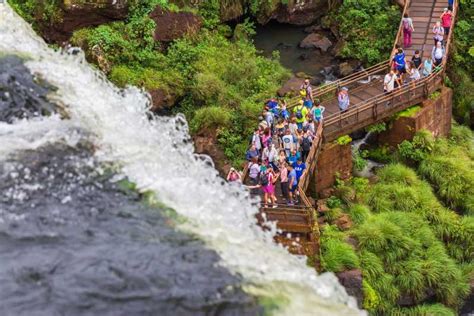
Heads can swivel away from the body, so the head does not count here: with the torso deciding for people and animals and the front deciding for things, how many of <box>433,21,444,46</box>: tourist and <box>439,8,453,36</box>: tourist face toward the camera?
2

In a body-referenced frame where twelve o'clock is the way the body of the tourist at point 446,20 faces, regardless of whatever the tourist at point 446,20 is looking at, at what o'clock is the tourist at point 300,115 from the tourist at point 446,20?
the tourist at point 300,115 is roughly at 1 o'clock from the tourist at point 446,20.

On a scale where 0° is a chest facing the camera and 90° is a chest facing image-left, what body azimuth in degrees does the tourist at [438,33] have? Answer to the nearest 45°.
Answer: approximately 0°

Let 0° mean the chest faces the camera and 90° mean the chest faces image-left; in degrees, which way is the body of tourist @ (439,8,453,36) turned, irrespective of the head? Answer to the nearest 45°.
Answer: approximately 0°

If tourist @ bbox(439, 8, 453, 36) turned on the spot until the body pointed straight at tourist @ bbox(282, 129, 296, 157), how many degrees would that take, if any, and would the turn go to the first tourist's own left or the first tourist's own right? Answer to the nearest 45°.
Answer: approximately 45° to the first tourist's own right

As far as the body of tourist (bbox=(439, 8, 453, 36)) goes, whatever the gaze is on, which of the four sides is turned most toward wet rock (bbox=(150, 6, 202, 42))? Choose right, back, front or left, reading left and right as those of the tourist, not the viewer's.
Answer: right

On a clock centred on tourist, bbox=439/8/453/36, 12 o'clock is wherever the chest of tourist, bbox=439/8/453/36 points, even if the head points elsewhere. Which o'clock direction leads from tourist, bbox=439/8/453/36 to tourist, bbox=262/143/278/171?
tourist, bbox=262/143/278/171 is roughly at 1 o'clock from tourist, bbox=439/8/453/36.

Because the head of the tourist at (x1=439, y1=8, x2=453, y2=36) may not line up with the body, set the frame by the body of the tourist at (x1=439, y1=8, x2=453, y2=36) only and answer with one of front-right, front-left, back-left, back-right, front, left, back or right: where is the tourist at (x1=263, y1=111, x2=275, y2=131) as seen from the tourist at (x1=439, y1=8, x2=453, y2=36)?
front-right
